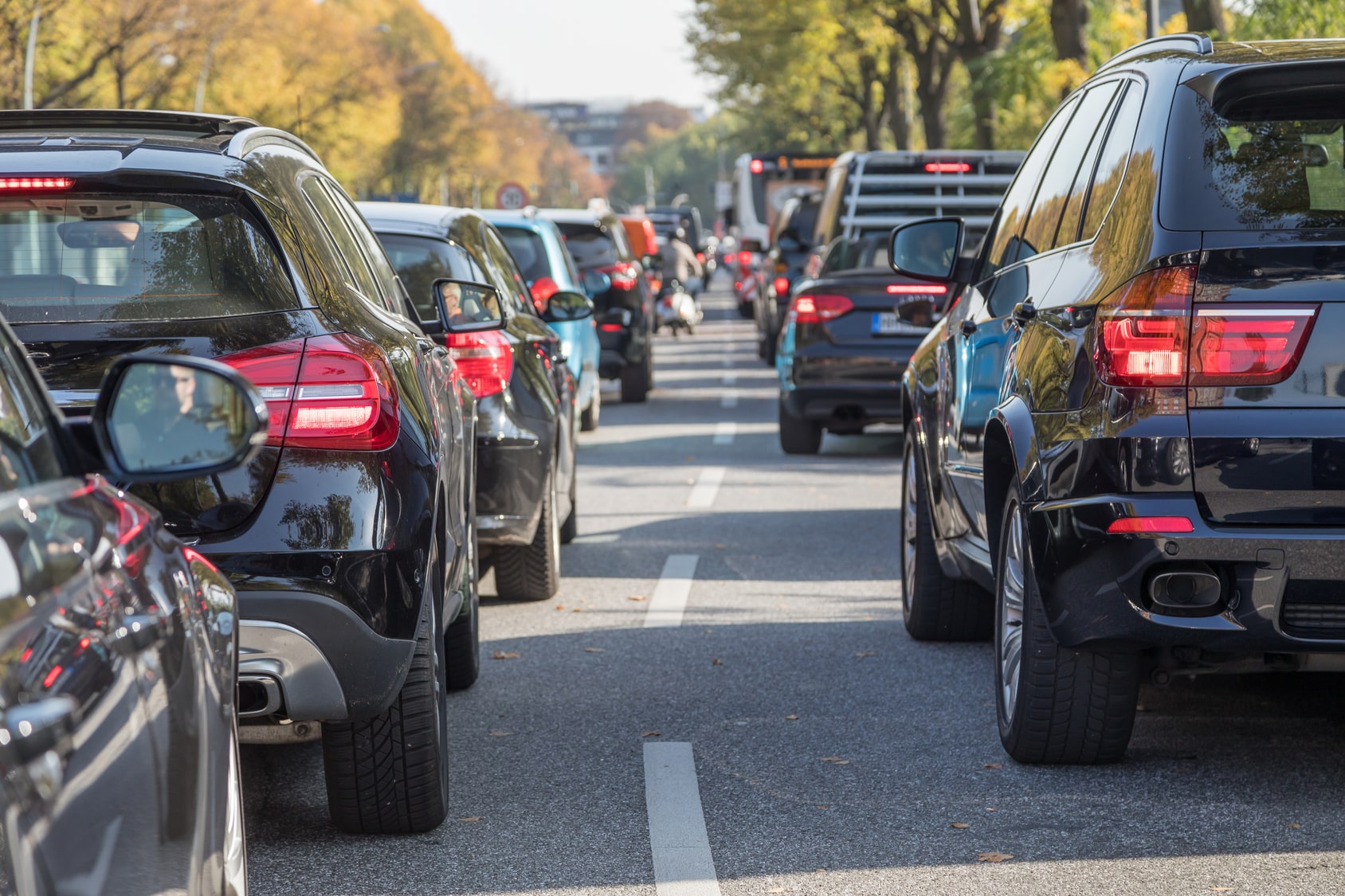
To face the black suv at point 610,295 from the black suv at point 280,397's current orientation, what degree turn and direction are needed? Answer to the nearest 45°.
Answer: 0° — it already faces it

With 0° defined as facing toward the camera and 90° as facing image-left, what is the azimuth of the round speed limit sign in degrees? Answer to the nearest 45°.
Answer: approximately 0°

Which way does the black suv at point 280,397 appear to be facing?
away from the camera

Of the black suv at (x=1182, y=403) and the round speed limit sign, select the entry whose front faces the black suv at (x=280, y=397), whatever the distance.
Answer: the round speed limit sign

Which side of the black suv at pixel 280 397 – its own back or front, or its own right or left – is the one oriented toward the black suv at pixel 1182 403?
right

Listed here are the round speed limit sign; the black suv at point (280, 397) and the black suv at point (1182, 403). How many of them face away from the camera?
2

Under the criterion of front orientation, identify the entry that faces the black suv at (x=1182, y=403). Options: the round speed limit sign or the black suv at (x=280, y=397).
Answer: the round speed limit sign

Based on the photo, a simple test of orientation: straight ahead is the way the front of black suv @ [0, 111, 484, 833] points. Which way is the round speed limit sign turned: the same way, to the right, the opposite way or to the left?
the opposite way

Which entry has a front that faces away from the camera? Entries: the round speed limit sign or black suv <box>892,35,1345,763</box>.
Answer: the black suv

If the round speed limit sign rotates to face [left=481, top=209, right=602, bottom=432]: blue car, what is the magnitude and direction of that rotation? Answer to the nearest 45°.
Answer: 0° — it already faces it

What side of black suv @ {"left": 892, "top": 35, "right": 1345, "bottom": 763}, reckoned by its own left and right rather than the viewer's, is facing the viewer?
back
